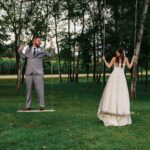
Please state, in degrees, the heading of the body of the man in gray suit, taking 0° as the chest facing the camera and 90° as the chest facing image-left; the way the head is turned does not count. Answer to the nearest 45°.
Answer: approximately 0°

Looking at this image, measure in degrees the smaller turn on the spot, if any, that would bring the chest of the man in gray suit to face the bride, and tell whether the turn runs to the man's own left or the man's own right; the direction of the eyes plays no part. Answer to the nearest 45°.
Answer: approximately 45° to the man's own left
